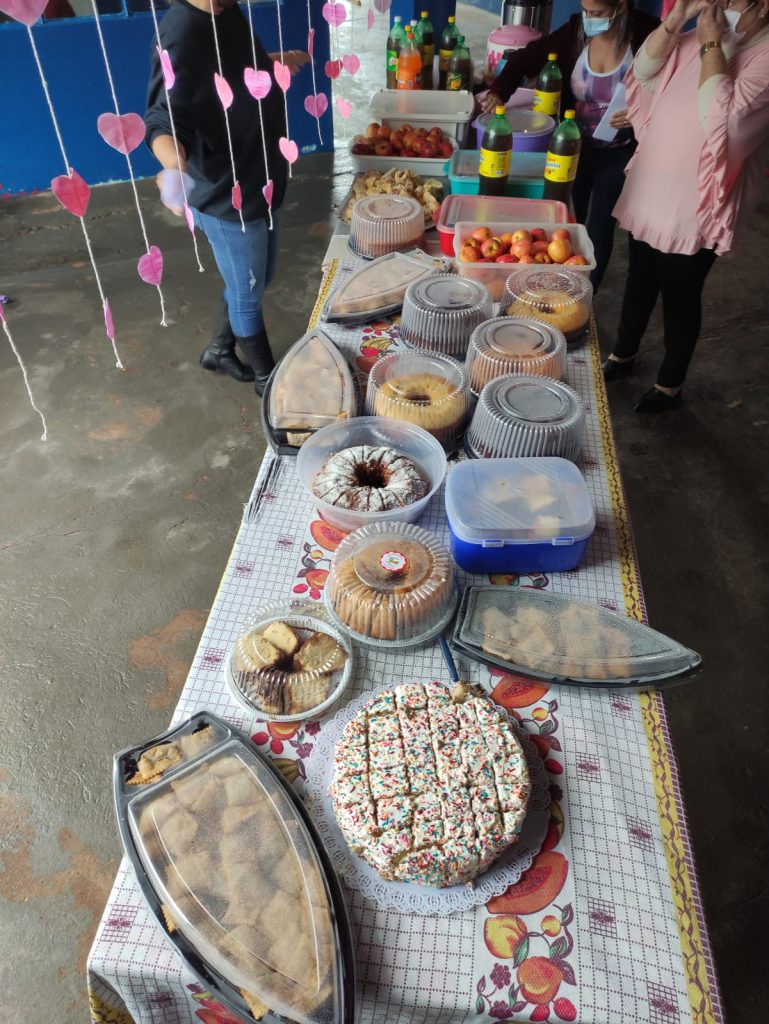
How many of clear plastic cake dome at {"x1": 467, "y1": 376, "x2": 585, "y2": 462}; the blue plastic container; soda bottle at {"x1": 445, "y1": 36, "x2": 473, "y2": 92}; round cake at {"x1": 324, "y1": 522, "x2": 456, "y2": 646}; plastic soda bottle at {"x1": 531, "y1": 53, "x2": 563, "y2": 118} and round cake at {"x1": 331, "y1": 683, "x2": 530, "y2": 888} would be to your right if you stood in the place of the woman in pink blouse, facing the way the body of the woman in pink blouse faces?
2

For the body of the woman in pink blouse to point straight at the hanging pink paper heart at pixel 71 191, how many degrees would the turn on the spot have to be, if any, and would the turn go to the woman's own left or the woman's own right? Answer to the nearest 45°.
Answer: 0° — they already face it

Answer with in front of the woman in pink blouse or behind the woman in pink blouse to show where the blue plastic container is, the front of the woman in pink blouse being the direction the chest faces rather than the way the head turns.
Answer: in front

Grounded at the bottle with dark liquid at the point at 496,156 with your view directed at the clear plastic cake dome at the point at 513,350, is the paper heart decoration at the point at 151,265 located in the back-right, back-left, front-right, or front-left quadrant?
front-right

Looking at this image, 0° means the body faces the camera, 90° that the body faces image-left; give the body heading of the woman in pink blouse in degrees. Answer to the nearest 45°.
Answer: approximately 45°

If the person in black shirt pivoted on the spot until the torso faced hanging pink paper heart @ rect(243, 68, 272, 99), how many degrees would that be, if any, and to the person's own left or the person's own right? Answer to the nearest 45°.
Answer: approximately 45° to the person's own right

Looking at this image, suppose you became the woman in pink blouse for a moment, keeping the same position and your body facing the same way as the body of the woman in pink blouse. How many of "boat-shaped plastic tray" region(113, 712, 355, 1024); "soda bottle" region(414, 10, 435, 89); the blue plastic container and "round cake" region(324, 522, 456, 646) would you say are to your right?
1

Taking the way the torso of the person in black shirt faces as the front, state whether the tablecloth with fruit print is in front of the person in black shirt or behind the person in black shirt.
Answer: in front

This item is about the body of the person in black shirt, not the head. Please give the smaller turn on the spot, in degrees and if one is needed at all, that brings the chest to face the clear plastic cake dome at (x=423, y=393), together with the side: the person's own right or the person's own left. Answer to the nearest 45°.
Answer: approximately 45° to the person's own right

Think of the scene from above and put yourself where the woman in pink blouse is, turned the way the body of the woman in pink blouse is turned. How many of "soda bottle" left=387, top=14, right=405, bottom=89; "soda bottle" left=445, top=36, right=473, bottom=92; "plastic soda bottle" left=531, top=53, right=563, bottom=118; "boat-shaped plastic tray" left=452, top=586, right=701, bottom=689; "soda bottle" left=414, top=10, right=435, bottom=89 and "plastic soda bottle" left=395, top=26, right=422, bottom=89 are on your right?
5

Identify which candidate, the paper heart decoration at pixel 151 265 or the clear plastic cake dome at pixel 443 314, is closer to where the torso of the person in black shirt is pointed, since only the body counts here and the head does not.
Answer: the clear plastic cake dome

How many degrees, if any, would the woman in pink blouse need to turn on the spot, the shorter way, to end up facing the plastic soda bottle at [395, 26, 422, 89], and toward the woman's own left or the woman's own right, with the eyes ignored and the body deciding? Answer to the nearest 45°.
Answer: approximately 90° to the woman's own right

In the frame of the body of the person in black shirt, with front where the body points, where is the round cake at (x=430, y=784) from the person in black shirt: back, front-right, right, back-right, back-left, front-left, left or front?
front-right

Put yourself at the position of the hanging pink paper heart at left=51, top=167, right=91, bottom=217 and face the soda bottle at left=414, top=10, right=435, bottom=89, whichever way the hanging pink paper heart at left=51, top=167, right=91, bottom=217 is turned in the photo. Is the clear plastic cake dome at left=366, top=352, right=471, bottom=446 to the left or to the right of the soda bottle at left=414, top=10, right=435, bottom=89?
right

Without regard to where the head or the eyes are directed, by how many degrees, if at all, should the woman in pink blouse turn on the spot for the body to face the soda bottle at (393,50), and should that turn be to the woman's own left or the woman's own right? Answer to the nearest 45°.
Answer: approximately 90° to the woman's own right

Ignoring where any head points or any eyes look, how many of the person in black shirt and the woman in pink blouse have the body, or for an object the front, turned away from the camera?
0
